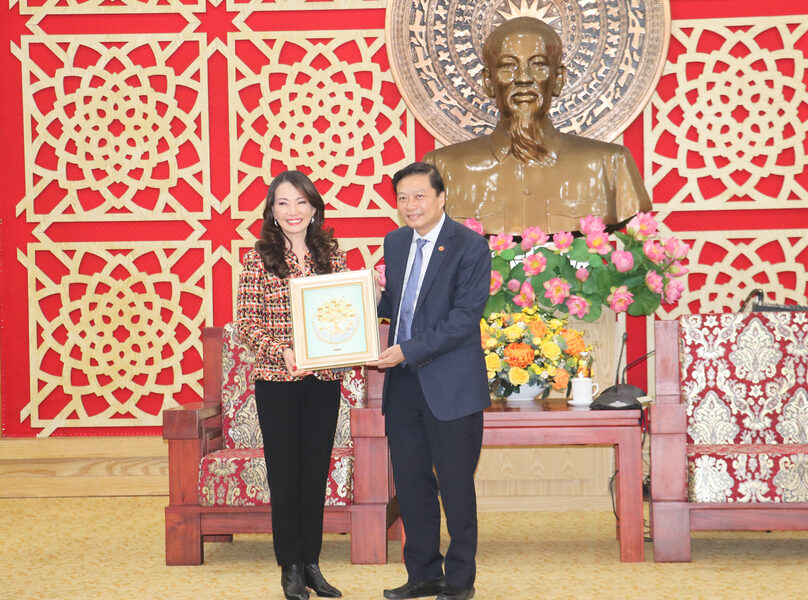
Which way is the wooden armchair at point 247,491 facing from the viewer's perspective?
toward the camera

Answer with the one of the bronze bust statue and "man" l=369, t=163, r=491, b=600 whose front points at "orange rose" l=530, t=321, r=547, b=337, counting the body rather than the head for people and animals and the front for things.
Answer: the bronze bust statue

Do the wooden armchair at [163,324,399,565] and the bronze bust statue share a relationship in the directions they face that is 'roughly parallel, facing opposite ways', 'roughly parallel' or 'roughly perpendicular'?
roughly parallel

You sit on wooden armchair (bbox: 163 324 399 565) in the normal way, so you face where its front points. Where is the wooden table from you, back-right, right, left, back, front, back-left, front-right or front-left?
left

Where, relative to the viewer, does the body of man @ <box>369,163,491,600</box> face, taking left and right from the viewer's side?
facing the viewer and to the left of the viewer

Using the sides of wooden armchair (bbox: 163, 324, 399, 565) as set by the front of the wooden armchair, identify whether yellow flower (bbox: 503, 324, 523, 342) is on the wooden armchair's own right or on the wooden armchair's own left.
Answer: on the wooden armchair's own left

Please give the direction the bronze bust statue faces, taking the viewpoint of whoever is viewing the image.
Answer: facing the viewer

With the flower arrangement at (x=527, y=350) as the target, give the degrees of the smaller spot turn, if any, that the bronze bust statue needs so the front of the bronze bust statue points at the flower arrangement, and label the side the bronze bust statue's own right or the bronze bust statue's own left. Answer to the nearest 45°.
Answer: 0° — it already faces it

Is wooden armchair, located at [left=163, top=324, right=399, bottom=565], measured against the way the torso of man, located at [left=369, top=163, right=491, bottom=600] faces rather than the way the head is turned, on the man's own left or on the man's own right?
on the man's own right

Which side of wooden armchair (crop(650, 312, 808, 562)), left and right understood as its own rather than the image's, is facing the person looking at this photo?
front

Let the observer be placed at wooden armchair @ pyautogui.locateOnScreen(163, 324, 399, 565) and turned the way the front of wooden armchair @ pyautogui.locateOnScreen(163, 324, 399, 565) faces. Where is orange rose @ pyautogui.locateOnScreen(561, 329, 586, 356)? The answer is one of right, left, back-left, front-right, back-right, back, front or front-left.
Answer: left

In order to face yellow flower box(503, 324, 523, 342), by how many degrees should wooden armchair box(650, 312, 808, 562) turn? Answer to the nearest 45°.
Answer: approximately 90° to its right

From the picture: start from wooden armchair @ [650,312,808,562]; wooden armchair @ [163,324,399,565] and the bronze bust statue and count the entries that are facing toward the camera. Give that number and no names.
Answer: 3
